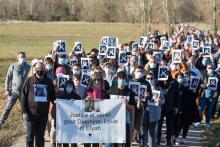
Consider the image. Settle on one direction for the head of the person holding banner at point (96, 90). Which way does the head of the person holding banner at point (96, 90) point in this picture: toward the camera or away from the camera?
toward the camera

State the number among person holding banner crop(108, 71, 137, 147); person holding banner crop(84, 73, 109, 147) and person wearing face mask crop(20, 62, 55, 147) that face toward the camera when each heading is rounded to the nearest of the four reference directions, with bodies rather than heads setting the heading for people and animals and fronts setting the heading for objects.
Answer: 3

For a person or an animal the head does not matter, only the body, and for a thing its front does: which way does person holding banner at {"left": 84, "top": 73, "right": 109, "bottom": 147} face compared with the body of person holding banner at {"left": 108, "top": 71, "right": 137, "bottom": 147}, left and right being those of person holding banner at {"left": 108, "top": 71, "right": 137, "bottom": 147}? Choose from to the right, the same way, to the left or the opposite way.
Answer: the same way

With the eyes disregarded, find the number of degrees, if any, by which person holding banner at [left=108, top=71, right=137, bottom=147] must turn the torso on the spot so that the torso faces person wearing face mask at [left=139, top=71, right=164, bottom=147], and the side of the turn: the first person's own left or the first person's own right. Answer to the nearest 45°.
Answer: approximately 135° to the first person's own left

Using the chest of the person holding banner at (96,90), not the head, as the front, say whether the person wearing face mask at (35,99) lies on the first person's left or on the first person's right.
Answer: on the first person's right

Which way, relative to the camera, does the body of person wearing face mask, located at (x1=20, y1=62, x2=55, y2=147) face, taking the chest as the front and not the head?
toward the camera

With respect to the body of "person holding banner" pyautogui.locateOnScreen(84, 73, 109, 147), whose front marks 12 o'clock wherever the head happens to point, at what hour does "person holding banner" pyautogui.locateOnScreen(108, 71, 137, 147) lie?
"person holding banner" pyautogui.locateOnScreen(108, 71, 137, 147) is roughly at 9 o'clock from "person holding banner" pyautogui.locateOnScreen(84, 73, 109, 147).

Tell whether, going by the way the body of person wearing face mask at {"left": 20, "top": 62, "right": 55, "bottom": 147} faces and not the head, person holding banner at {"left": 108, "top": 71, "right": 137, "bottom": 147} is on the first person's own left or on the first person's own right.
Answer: on the first person's own left

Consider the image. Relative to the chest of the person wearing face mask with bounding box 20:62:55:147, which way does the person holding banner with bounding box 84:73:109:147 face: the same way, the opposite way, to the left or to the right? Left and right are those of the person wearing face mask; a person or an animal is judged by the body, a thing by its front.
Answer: the same way

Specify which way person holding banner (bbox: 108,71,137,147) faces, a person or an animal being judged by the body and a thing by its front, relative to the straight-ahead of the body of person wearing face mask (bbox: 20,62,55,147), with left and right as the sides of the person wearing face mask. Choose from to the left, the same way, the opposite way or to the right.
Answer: the same way

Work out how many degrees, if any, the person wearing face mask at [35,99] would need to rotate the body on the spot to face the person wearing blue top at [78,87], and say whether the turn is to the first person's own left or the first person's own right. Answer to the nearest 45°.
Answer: approximately 135° to the first person's own left

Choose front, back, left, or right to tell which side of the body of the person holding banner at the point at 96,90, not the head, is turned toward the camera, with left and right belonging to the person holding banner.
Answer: front
